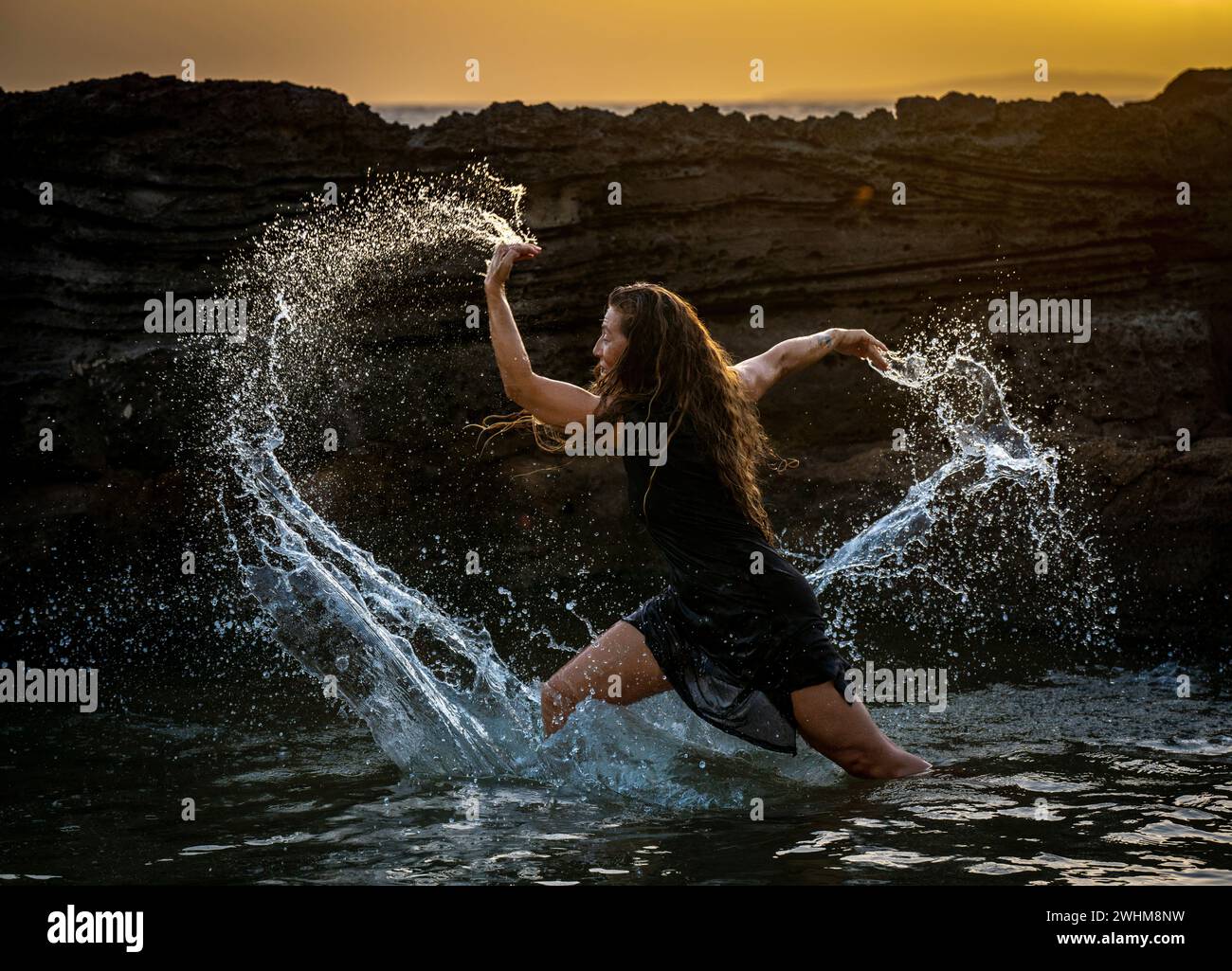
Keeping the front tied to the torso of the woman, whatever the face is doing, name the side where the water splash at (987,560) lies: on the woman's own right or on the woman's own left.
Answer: on the woman's own right

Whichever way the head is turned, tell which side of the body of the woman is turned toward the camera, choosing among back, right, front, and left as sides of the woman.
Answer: left

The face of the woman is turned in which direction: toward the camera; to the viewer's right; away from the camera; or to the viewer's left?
to the viewer's left
